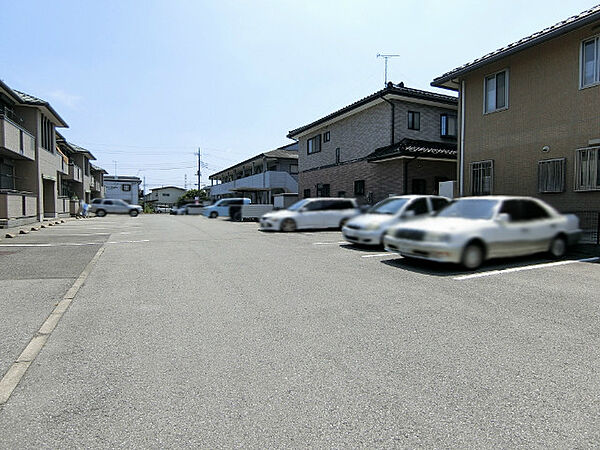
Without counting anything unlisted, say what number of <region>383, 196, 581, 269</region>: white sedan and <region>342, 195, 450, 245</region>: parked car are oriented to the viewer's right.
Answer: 0

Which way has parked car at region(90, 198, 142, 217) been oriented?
to the viewer's right

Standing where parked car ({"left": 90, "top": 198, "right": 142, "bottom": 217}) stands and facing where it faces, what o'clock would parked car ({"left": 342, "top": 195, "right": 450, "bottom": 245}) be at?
parked car ({"left": 342, "top": 195, "right": 450, "bottom": 245}) is roughly at 3 o'clock from parked car ({"left": 90, "top": 198, "right": 142, "bottom": 217}).

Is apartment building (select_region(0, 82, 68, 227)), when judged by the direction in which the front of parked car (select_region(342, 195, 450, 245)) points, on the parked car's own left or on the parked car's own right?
on the parked car's own right

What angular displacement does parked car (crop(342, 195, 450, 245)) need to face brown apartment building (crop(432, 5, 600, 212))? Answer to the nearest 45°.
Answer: approximately 180°

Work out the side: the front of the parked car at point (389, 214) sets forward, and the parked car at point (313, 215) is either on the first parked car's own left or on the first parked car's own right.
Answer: on the first parked car's own right

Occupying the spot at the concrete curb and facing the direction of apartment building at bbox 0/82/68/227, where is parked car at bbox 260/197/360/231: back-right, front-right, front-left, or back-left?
front-right

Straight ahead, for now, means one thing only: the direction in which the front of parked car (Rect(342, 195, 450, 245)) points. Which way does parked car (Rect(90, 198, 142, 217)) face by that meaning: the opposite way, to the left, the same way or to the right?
the opposite way

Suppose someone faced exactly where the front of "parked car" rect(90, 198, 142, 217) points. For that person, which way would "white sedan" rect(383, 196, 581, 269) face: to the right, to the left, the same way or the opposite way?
the opposite way
